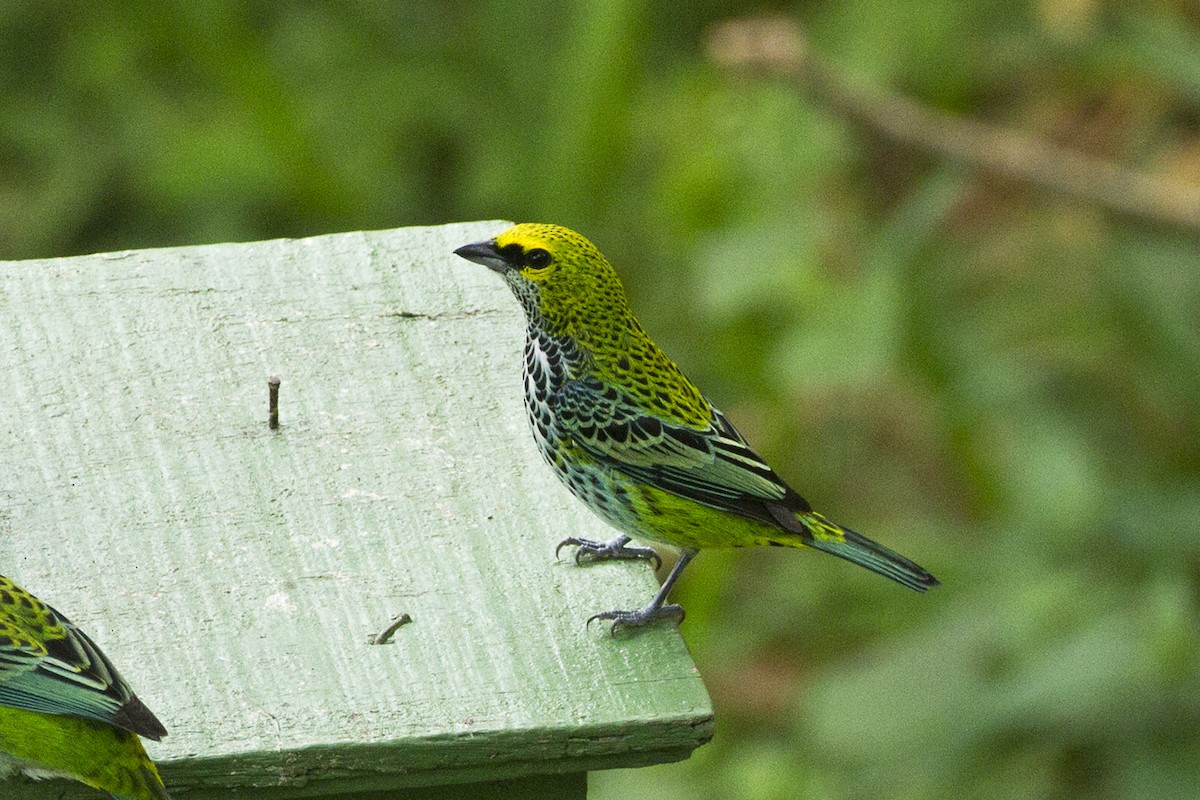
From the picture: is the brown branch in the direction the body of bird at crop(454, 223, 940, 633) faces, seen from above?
no

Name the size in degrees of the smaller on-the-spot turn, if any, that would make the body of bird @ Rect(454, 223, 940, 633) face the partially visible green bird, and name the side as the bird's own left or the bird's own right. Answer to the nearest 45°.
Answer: approximately 45° to the bird's own left

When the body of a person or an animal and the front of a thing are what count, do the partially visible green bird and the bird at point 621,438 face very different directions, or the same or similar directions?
same or similar directions

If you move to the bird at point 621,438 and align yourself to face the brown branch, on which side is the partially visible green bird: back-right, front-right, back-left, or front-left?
back-left

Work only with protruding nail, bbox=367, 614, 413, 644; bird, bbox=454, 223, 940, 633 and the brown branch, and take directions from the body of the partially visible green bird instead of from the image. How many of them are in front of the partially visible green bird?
0

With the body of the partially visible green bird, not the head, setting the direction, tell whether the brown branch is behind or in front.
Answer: behind

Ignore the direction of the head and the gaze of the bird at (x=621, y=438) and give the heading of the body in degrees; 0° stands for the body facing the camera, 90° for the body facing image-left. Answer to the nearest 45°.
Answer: approximately 90°

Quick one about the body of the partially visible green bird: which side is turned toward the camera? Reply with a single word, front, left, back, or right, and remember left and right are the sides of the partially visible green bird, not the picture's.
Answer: left

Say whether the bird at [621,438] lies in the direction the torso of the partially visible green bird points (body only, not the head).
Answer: no

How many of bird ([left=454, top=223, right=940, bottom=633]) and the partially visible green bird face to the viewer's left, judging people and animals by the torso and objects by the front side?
2

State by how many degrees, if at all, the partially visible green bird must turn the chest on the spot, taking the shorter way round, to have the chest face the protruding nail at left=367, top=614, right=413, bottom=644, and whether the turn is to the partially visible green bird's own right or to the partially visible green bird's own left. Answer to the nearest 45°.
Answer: approximately 180°

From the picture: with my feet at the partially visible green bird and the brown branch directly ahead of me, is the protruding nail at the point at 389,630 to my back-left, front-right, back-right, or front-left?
front-right
